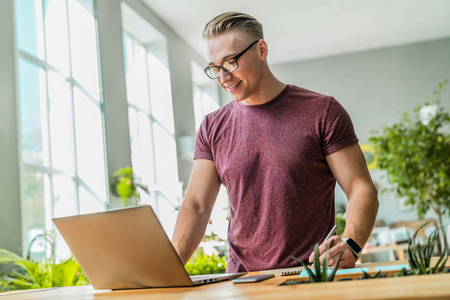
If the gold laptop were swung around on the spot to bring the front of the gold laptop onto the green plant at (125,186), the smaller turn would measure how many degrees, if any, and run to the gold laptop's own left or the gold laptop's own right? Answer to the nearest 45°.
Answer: approximately 45° to the gold laptop's own left

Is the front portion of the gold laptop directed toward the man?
yes

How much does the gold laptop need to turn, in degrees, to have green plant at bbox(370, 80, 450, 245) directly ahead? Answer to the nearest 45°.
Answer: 0° — it already faces it

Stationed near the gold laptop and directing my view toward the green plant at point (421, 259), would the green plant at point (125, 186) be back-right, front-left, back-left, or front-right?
back-left

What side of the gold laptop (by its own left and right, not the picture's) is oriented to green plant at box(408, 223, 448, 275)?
right

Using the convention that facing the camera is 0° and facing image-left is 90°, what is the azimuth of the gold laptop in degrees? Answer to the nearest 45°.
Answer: approximately 225°
